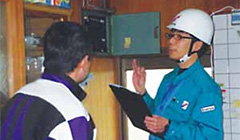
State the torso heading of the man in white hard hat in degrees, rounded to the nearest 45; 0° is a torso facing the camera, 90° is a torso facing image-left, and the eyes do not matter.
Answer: approximately 45°

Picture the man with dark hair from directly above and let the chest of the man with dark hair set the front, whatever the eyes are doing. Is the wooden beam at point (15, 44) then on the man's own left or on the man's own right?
on the man's own left

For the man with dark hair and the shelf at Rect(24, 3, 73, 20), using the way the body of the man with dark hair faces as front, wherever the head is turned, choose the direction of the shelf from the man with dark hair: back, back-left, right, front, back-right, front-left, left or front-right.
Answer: front-left

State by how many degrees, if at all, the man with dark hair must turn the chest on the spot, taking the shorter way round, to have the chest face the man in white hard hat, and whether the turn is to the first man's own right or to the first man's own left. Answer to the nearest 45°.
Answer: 0° — they already face them

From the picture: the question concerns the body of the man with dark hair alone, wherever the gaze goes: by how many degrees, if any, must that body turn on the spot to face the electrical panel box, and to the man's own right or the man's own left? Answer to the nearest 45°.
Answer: approximately 45° to the man's own left

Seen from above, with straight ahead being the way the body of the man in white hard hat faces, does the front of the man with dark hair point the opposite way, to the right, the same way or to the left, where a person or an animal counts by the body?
the opposite way

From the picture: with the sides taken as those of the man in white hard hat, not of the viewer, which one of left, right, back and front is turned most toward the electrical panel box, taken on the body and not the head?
right

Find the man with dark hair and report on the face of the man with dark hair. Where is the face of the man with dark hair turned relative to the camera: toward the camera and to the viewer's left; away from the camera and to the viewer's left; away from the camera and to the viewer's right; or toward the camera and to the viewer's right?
away from the camera and to the viewer's right

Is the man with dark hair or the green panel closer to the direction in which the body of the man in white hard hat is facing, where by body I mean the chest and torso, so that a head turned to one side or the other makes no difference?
the man with dark hair

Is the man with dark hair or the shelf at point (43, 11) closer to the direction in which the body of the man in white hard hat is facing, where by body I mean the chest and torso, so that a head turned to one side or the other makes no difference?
the man with dark hair

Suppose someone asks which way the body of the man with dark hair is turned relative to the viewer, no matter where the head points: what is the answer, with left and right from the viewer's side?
facing away from the viewer and to the right of the viewer

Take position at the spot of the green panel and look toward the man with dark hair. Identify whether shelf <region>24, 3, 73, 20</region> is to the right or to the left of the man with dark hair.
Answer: right

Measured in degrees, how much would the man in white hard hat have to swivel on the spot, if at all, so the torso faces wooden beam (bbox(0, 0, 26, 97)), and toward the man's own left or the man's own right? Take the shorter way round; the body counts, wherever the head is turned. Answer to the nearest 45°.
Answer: approximately 45° to the man's own right
